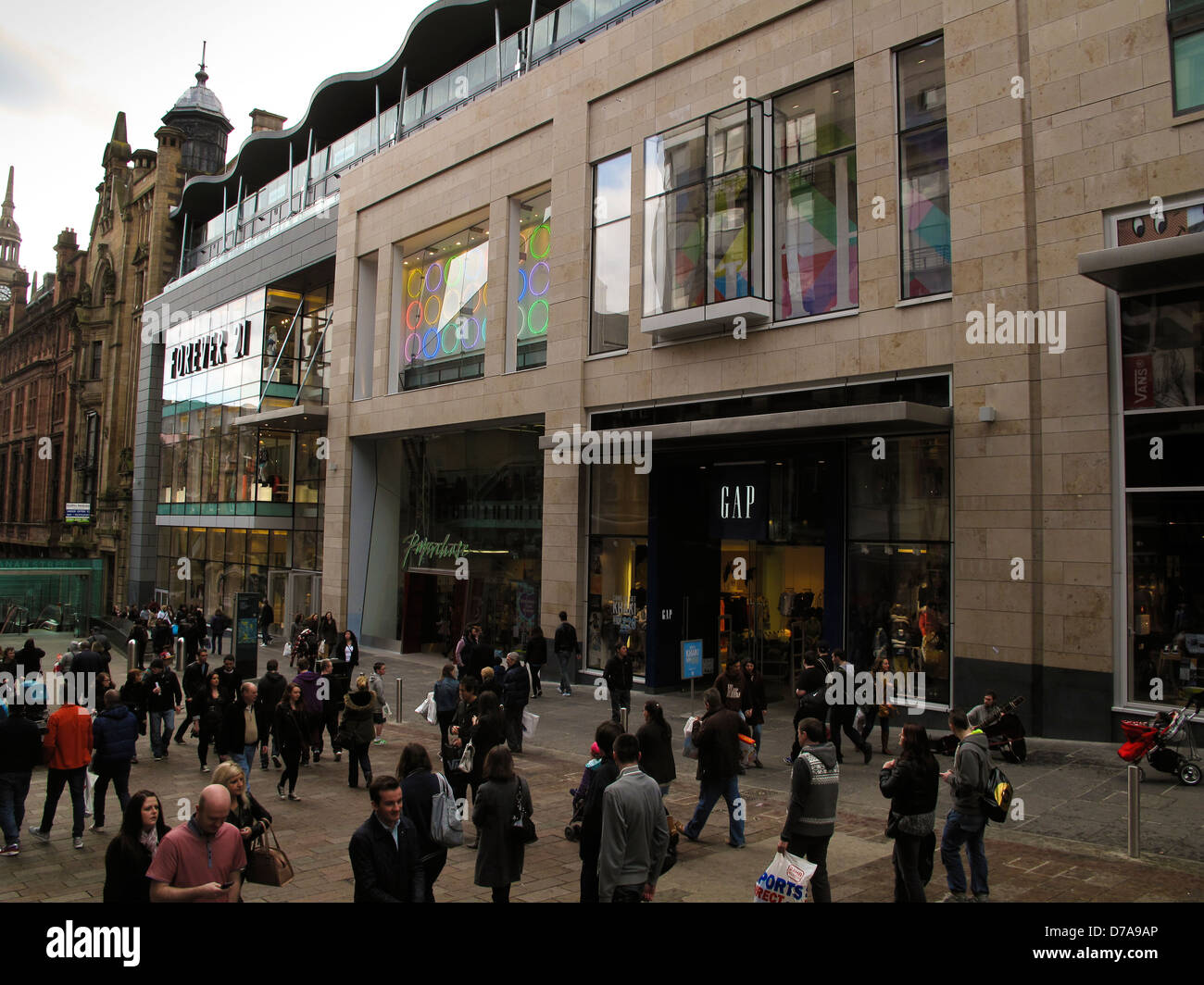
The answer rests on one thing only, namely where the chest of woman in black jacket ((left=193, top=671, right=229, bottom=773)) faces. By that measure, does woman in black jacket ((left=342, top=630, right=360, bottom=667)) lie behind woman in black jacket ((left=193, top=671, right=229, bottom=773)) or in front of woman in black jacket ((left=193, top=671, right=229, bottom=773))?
behind

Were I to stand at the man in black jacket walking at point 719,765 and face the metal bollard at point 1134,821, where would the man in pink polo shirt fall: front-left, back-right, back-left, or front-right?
back-right

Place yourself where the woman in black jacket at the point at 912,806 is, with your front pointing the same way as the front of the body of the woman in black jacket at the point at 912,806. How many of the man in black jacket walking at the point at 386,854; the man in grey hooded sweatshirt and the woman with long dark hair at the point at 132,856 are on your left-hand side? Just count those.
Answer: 2

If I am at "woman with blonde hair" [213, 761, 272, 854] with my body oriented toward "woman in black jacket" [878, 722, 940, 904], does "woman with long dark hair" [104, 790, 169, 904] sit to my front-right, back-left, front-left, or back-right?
back-right

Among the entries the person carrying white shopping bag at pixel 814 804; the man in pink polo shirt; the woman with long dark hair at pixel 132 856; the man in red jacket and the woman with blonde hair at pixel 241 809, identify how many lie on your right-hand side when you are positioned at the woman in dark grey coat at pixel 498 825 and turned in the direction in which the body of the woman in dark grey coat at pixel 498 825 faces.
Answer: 1

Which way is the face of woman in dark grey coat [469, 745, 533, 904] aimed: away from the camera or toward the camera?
away from the camera

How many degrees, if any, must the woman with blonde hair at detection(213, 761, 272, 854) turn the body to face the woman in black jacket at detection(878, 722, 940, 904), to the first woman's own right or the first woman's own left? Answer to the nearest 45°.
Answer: approximately 135° to the first woman's own left

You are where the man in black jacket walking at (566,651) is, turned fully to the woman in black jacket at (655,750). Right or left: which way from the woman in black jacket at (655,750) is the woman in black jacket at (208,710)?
right

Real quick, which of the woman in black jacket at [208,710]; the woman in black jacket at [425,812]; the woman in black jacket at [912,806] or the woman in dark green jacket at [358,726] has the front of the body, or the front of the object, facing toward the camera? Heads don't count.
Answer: the woman in black jacket at [208,710]

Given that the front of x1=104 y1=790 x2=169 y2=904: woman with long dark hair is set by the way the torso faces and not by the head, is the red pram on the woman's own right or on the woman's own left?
on the woman's own left

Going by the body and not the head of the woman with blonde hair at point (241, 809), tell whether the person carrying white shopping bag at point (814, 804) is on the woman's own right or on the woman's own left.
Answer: on the woman's own left

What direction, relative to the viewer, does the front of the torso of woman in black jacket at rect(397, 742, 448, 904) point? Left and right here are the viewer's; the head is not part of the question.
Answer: facing away from the viewer and to the left of the viewer

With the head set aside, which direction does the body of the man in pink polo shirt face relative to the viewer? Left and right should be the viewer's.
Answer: facing the viewer and to the right of the viewer

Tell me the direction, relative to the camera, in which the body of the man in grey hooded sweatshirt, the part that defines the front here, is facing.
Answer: to the viewer's left

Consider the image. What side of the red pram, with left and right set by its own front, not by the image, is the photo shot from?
left

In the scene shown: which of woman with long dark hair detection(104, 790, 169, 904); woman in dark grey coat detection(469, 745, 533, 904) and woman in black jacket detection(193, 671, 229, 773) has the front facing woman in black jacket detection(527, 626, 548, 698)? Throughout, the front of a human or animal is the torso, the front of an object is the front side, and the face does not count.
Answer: woman in dark grey coat detection(469, 745, 533, 904)
